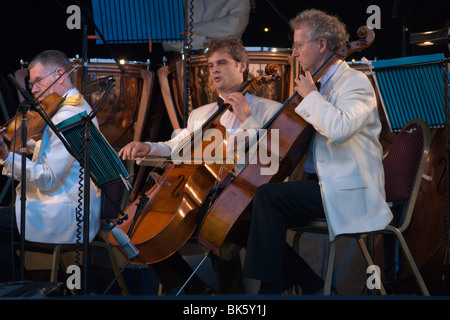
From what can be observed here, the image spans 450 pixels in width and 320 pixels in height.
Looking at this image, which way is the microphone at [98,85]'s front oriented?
to the viewer's left

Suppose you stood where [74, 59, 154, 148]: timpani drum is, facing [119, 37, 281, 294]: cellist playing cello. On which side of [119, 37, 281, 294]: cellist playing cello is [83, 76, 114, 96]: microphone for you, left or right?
right

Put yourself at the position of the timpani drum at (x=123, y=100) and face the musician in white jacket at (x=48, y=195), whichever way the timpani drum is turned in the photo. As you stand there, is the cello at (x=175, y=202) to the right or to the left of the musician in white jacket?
left

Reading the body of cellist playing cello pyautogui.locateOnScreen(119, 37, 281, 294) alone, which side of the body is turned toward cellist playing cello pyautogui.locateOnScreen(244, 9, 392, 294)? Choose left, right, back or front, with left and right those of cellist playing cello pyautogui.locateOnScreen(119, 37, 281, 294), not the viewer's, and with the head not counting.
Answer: left

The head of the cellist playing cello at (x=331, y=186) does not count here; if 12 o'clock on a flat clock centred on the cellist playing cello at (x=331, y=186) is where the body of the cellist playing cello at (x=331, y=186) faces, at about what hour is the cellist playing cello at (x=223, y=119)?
the cellist playing cello at (x=223, y=119) is roughly at 2 o'clock from the cellist playing cello at (x=331, y=186).

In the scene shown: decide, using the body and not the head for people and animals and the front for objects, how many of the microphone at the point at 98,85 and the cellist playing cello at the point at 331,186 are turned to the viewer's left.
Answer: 2

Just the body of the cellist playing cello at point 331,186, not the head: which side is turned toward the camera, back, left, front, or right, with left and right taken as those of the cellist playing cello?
left

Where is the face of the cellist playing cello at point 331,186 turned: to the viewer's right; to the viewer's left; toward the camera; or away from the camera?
to the viewer's left
